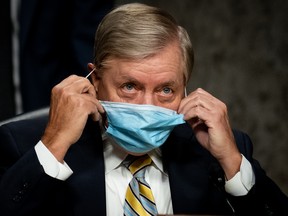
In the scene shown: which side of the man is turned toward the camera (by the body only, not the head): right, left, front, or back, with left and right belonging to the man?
front
